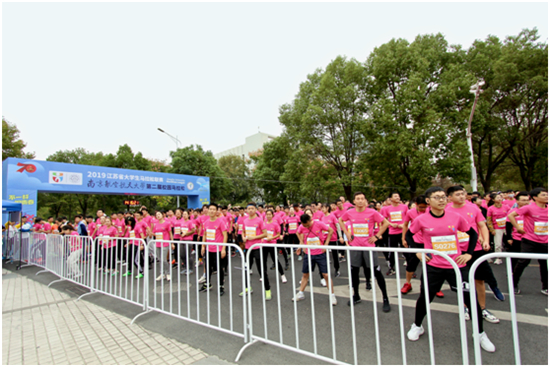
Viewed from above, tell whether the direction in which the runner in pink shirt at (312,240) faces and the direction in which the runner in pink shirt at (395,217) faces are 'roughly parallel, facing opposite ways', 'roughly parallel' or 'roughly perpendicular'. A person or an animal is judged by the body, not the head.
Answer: roughly parallel

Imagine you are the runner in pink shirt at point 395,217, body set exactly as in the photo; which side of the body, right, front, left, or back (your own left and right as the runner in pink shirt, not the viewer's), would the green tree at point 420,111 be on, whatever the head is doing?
back

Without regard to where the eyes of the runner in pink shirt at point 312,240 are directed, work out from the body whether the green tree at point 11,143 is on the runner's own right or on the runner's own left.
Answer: on the runner's own right

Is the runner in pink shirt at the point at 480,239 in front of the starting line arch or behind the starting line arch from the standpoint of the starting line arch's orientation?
in front

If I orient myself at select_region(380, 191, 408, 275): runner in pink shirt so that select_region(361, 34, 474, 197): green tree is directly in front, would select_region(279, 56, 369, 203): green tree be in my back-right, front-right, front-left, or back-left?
front-left

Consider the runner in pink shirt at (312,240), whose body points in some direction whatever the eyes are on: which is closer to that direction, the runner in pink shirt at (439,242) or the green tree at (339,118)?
the runner in pink shirt

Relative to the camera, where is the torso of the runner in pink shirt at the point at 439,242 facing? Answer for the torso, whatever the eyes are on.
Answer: toward the camera

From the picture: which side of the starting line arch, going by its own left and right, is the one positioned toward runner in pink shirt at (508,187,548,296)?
front

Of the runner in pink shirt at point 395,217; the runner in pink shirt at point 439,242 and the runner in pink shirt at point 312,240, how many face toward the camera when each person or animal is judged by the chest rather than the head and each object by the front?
3

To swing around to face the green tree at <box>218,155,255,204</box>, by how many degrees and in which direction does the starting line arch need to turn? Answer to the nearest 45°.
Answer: approximately 90° to its left

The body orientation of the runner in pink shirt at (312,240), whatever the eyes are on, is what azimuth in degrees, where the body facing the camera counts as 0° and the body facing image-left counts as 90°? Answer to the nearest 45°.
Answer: approximately 0°

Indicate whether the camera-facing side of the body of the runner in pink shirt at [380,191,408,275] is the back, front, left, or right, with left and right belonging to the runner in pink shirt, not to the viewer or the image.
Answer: front

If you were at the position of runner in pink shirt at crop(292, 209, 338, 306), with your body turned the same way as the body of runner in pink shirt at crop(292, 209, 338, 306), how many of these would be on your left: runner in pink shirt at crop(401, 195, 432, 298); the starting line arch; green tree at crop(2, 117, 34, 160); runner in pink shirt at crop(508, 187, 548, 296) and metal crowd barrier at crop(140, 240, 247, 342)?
2

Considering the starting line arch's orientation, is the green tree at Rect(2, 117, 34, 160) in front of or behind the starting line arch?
behind
